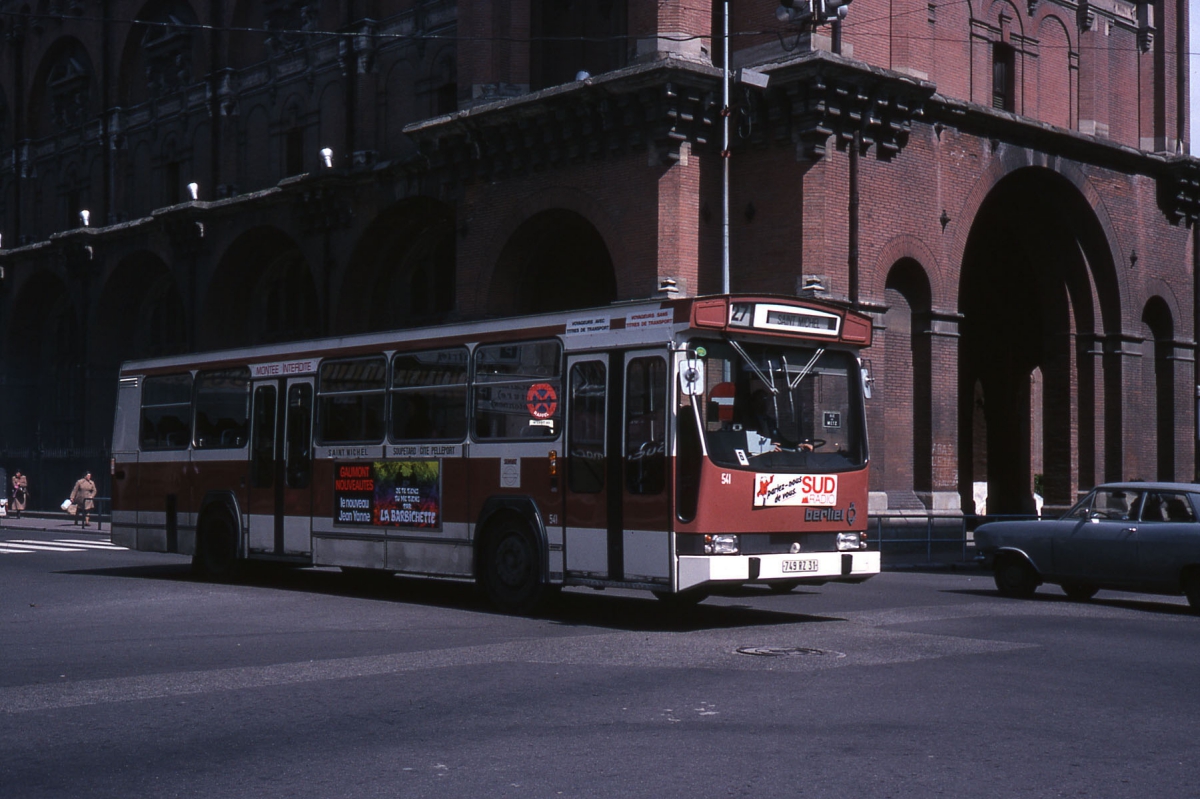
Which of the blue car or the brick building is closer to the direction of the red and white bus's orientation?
the blue car

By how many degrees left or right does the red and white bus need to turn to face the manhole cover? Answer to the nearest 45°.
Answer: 0° — it already faces it

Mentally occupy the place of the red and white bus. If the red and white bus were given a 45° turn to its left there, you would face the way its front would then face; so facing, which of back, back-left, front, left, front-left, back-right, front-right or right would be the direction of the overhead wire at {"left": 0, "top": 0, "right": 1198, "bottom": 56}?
left

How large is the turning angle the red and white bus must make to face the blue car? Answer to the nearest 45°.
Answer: approximately 45° to its left

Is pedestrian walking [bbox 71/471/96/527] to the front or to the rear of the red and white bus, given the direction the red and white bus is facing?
to the rear

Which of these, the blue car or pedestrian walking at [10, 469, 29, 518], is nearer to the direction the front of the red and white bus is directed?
the blue car

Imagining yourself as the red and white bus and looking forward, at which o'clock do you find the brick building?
The brick building is roughly at 8 o'clock from the red and white bus.
